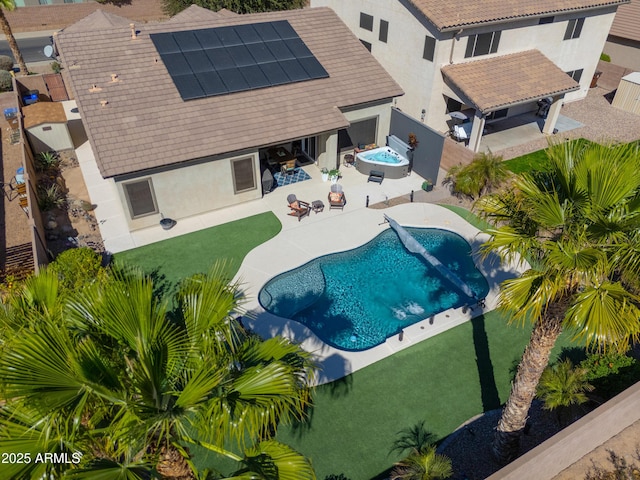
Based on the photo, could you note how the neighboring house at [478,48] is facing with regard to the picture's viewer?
facing away from the viewer and to the left of the viewer

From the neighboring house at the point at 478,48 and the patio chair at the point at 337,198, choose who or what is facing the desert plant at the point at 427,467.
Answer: the patio chair

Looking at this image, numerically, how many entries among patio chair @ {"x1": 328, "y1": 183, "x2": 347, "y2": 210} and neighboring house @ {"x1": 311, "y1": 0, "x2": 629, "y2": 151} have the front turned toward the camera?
1

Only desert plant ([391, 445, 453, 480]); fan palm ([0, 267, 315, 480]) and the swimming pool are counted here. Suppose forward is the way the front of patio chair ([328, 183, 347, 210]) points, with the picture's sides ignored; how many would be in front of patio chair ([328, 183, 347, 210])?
3

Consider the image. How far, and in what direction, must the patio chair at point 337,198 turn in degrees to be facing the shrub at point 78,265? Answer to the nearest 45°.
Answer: approximately 45° to its right

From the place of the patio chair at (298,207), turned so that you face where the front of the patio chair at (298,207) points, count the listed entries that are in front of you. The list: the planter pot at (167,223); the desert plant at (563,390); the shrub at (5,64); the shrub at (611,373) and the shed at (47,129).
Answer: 2

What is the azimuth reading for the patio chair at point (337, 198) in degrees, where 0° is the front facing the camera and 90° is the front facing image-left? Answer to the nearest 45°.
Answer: approximately 0°

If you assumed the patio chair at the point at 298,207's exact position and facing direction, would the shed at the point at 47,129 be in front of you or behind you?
behind

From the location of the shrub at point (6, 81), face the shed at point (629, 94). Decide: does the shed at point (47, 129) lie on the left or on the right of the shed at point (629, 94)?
right

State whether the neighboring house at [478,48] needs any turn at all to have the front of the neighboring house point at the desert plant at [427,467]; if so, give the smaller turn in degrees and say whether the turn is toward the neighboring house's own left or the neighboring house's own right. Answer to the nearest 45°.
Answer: approximately 135° to the neighboring house's own left

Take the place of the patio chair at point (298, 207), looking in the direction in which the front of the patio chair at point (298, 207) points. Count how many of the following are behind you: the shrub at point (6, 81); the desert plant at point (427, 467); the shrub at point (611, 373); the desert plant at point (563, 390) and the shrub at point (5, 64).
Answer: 2

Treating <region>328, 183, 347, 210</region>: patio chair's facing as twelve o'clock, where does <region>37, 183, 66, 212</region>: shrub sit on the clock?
The shrub is roughly at 3 o'clock from the patio chair.

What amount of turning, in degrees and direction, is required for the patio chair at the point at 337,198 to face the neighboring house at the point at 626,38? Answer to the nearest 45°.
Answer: approximately 135° to its left
